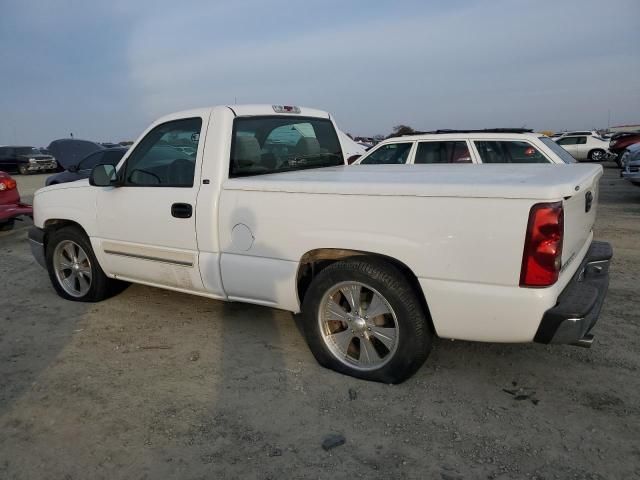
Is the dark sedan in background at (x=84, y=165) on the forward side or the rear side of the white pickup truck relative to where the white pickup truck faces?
on the forward side

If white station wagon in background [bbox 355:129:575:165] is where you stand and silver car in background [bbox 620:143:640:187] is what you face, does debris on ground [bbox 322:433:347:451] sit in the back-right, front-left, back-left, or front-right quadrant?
back-right

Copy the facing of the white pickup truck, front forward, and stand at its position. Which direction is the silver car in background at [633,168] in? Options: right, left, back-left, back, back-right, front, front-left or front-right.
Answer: right

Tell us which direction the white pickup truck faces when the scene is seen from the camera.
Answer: facing away from the viewer and to the left of the viewer

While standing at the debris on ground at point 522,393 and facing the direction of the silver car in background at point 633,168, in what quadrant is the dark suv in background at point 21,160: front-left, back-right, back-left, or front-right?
front-left

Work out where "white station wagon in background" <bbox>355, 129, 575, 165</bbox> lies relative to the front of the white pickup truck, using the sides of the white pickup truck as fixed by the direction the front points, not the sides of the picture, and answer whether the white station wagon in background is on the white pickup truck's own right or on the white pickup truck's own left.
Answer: on the white pickup truck's own right
